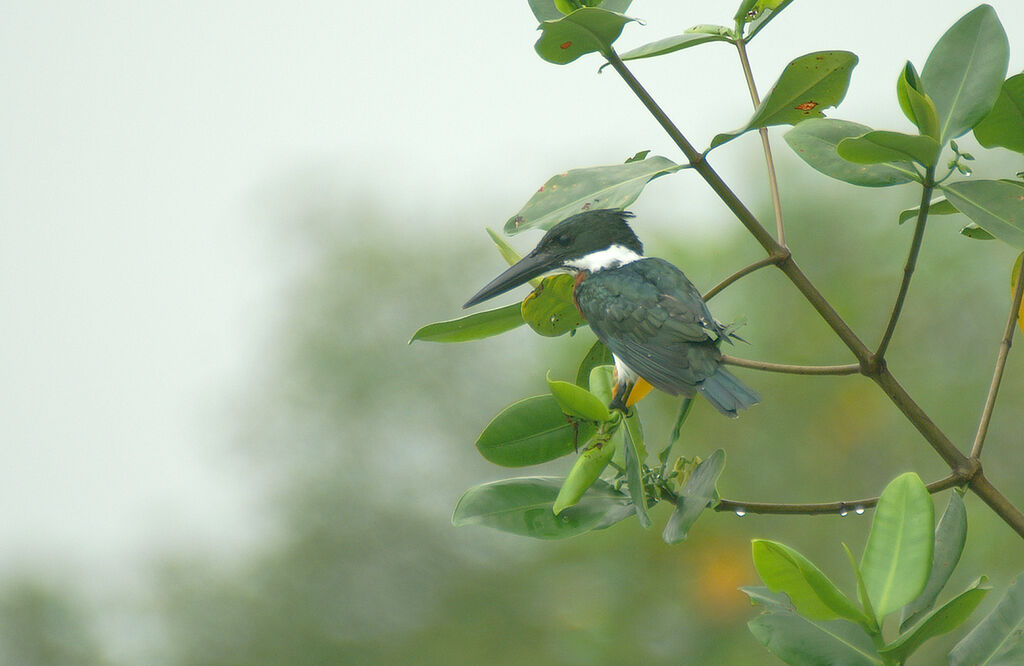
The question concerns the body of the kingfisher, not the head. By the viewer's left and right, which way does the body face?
facing to the left of the viewer
